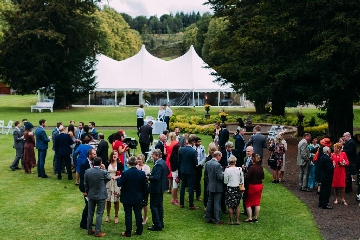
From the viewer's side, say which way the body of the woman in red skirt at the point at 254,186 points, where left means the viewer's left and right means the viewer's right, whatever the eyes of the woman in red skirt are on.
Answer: facing away from the viewer and to the left of the viewer

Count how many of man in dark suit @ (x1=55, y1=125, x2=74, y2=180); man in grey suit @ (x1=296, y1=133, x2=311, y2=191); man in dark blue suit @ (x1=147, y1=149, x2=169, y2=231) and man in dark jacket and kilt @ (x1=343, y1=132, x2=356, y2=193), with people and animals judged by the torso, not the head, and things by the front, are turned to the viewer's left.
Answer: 2

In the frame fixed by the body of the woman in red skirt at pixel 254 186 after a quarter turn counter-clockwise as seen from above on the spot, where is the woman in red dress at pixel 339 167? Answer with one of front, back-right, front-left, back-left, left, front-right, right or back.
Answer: back

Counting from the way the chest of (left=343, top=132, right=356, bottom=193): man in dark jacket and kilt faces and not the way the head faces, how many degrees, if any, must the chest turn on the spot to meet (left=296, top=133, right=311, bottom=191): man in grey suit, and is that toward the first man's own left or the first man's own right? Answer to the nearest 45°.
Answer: approximately 45° to the first man's own left

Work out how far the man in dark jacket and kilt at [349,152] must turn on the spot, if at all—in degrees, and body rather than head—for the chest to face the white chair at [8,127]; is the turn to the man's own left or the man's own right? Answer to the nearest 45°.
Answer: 0° — they already face it
